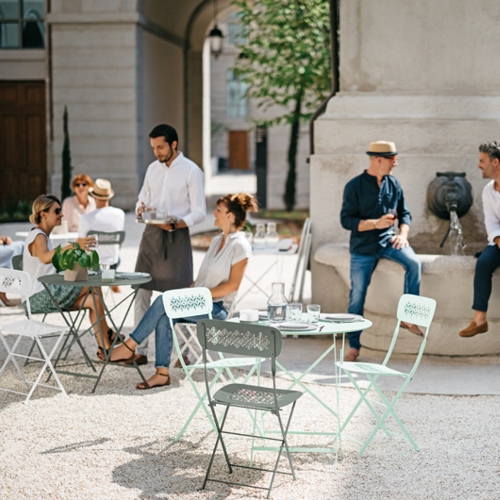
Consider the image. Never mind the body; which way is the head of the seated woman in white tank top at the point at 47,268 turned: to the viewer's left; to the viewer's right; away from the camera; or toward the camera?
to the viewer's right

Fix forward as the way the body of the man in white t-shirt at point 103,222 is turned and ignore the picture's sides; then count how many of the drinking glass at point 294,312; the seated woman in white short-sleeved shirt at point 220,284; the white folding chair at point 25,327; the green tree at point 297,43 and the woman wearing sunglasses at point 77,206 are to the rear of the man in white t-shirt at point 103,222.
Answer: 3

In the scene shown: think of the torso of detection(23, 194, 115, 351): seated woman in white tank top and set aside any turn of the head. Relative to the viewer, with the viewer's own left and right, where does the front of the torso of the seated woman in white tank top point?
facing to the right of the viewer

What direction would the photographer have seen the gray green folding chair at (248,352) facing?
facing away from the viewer and to the right of the viewer

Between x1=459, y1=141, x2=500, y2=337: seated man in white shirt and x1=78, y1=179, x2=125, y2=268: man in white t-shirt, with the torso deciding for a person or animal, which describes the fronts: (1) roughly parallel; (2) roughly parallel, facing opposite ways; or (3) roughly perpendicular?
roughly perpendicular

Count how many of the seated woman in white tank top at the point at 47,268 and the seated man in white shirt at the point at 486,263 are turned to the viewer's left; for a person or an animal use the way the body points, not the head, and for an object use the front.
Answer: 1

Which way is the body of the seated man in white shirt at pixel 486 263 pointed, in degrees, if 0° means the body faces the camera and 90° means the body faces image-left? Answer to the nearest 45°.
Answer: approximately 90°

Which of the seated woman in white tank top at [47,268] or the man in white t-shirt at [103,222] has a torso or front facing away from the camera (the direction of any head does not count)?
the man in white t-shirt

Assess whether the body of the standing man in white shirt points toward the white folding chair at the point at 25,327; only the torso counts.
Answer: yes

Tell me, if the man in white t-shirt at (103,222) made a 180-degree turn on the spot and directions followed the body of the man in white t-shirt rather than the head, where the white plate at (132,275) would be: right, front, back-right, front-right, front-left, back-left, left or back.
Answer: front

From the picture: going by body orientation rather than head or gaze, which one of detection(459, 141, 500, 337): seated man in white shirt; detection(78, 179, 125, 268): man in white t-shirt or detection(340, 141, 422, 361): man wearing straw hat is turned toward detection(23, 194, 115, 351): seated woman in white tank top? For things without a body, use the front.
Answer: detection(459, 141, 500, 337): seated man in white shirt

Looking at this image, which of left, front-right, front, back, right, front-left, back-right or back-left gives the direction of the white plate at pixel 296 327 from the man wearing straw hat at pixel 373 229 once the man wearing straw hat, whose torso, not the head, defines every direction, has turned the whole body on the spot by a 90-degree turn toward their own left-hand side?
back-right

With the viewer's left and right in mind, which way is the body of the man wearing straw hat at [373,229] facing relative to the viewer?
facing the viewer and to the right of the viewer
